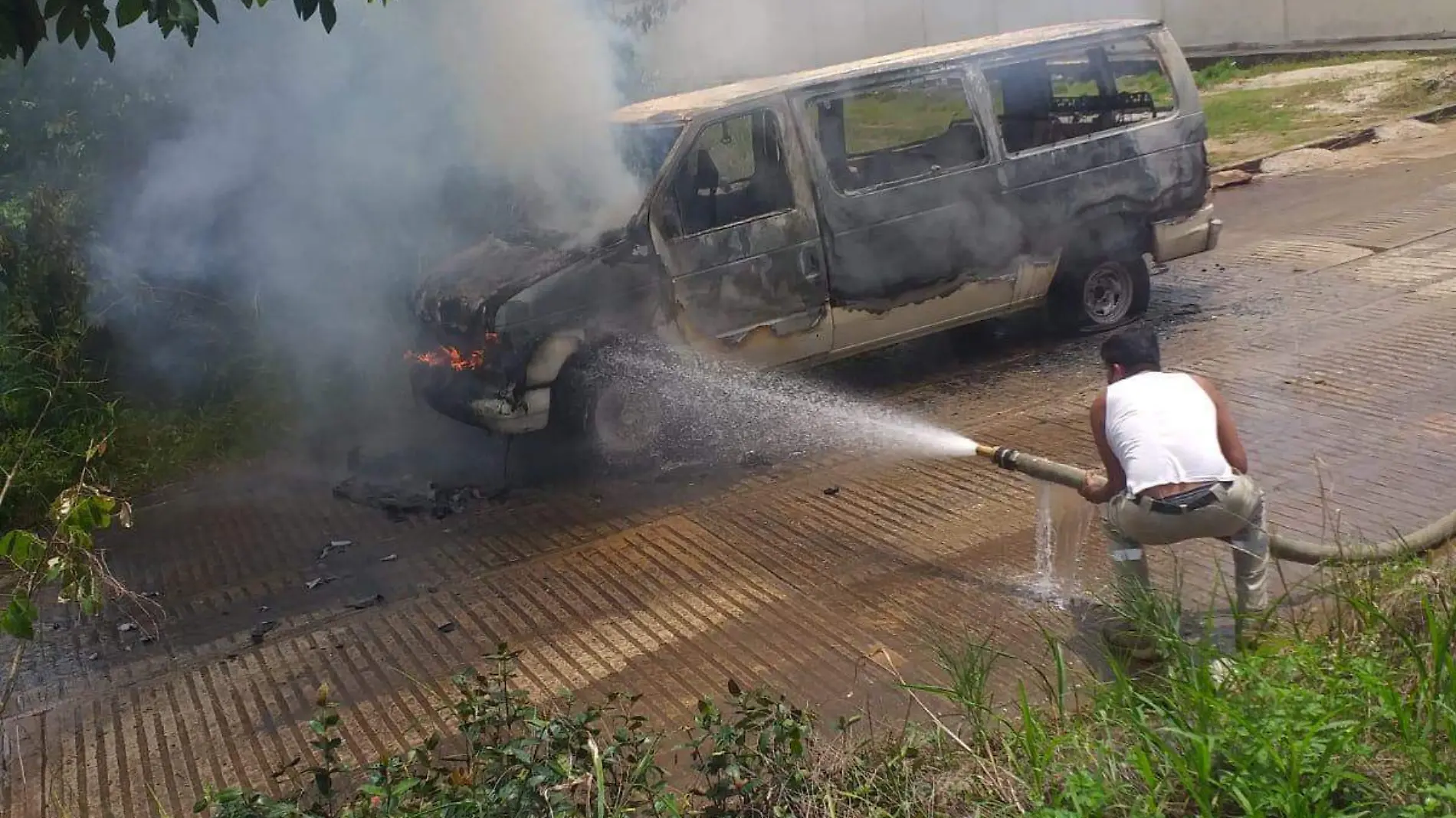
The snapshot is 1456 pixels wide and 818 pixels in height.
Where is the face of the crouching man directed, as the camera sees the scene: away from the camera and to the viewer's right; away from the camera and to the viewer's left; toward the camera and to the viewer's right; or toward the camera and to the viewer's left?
away from the camera and to the viewer's left

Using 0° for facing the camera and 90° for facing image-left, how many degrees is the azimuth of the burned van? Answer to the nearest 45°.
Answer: approximately 45°

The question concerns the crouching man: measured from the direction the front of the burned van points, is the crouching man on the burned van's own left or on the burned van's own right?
on the burned van's own left

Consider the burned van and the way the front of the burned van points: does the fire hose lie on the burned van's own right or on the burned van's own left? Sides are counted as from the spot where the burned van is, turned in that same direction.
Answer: on the burned van's own left
